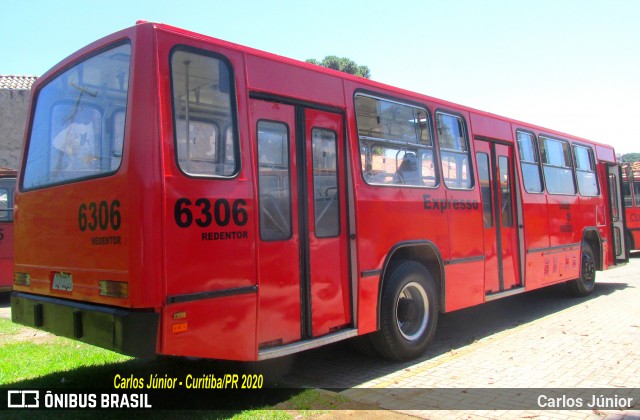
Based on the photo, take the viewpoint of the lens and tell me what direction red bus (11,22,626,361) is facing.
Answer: facing away from the viewer and to the right of the viewer

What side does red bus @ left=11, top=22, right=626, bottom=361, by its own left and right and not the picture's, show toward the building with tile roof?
left
